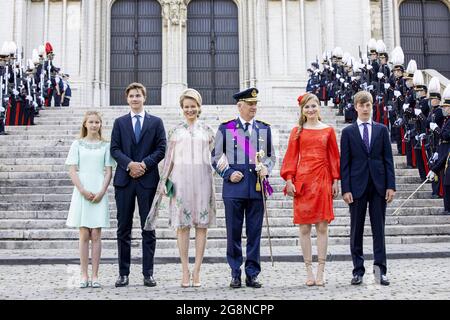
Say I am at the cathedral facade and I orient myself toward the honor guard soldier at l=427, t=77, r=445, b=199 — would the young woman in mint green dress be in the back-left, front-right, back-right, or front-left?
front-right

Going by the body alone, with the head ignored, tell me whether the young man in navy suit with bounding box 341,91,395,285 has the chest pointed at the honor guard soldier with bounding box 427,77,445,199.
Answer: no

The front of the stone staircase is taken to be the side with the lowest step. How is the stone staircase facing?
toward the camera

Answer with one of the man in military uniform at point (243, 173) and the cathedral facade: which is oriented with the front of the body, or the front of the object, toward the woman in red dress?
the cathedral facade

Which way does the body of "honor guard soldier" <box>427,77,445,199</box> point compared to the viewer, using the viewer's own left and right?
facing to the left of the viewer

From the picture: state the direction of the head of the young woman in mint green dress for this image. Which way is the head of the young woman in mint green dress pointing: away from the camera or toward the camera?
toward the camera

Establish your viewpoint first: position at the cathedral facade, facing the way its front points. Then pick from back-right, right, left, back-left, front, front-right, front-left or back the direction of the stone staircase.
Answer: front

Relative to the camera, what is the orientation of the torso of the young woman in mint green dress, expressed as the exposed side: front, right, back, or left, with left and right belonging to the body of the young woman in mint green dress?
front

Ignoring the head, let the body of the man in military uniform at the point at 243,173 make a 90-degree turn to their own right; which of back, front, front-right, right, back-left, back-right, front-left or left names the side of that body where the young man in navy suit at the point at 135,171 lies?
front

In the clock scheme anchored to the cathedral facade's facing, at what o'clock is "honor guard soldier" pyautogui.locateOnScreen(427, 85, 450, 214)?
The honor guard soldier is roughly at 11 o'clock from the cathedral facade.

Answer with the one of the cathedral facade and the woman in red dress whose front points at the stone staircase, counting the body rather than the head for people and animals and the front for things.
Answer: the cathedral facade

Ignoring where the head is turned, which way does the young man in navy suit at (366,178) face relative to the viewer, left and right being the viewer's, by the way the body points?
facing the viewer

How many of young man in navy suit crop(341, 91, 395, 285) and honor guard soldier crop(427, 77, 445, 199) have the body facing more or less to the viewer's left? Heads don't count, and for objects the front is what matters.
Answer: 1

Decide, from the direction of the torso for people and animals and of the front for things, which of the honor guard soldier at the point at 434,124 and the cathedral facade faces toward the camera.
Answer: the cathedral facade

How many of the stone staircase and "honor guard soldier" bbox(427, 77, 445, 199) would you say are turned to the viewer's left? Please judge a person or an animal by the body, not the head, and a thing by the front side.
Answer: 1

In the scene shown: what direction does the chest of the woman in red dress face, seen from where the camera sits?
toward the camera

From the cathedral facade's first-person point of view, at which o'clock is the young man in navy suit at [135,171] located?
The young man in navy suit is roughly at 12 o'clock from the cathedral facade.

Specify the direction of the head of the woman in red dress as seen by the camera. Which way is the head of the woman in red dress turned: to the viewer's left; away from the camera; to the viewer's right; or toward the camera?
toward the camera

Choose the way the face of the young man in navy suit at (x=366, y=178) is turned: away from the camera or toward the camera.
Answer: toward the camera

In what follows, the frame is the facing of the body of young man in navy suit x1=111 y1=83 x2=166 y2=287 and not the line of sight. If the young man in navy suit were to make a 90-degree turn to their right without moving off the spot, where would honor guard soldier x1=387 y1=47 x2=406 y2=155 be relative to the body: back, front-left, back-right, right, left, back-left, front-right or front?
back-right
